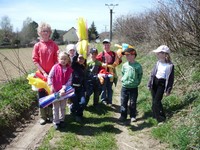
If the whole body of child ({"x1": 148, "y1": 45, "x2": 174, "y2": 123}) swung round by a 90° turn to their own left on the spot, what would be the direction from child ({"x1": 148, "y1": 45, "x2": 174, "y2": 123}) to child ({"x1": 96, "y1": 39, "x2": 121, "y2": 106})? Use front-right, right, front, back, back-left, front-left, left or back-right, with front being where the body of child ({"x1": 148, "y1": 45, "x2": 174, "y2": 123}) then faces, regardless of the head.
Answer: back

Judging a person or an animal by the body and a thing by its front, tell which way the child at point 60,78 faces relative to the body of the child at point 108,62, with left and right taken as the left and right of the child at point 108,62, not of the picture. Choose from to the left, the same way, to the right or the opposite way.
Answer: the same way

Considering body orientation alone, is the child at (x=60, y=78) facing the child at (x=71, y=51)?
no

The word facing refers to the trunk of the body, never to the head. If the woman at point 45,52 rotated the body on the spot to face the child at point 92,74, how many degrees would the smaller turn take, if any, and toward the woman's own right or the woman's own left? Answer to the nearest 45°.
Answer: approximately 135° to the woman's own left

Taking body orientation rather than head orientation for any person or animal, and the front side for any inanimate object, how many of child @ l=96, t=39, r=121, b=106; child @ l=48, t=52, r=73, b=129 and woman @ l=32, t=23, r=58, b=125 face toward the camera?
3

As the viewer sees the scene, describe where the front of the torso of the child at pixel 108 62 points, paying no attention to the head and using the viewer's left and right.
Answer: facing the viewer

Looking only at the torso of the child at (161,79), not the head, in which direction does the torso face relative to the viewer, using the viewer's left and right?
facing the viewer and to the left of the viewer

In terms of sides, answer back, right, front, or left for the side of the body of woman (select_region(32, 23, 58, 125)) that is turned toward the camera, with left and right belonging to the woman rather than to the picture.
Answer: front

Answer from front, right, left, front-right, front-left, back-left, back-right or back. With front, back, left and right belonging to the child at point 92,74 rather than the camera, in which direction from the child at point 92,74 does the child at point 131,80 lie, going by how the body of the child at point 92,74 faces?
front-left

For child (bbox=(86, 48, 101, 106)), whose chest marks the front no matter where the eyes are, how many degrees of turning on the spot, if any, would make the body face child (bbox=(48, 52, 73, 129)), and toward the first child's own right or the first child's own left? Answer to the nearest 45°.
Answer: approximately 45° to the first child's own right

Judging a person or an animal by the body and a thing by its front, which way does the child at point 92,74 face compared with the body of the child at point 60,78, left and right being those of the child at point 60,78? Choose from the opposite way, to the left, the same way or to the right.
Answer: the same way

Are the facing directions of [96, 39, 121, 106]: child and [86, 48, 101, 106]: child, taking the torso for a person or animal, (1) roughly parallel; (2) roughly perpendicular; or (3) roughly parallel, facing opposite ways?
roughly parallel

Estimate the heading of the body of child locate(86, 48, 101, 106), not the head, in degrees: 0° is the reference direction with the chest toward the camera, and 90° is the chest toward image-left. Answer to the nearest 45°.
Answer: approximately 0°

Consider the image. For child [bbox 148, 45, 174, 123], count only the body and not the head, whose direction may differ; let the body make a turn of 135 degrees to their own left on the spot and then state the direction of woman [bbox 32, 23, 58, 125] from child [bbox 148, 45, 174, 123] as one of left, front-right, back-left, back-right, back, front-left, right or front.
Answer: back

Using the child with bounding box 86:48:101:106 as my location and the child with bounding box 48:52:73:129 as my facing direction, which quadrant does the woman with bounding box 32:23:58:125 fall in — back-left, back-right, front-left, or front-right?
front-right

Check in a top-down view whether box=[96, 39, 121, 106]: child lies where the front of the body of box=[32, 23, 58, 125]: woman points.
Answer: no
